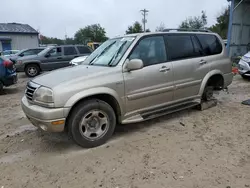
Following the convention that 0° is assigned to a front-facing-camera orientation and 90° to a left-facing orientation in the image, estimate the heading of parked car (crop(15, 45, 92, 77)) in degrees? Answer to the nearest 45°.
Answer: approximately 90°

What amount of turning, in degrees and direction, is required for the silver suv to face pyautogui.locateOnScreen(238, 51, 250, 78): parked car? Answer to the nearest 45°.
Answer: approximately 180°

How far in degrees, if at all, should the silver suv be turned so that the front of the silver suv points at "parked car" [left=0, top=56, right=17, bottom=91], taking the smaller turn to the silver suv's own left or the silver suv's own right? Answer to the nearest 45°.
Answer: approximately 90° to the silver suv's own right

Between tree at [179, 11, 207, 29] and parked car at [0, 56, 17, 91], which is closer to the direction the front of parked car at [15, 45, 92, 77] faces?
the parked car

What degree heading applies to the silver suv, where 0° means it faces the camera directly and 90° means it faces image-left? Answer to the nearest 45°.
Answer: approximately 45°

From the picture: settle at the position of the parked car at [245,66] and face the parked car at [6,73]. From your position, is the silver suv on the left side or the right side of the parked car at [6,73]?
left
